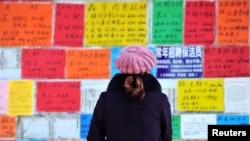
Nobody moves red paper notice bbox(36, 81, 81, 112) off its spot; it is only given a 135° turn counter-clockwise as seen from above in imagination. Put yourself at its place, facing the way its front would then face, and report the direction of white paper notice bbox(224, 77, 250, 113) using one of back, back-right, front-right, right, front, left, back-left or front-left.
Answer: front-right

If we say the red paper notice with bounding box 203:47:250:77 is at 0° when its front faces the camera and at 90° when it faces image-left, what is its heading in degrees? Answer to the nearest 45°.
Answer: approximately 0°

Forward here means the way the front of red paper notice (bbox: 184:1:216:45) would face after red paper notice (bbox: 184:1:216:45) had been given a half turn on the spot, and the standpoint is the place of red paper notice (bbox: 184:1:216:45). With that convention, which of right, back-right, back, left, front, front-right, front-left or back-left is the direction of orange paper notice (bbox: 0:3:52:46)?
left

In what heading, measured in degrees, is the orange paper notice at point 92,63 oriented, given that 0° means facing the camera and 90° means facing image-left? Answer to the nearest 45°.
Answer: approximately 0°

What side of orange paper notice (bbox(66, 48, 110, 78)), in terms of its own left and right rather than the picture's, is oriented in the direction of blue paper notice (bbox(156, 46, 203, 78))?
left

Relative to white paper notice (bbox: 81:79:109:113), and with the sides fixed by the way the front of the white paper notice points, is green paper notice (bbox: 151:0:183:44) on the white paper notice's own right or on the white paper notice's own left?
on the white paper notice's own left

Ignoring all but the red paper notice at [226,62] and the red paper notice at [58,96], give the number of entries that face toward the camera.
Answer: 2

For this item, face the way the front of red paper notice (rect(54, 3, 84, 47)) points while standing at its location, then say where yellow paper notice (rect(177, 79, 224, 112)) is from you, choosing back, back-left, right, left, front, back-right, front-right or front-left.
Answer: left
